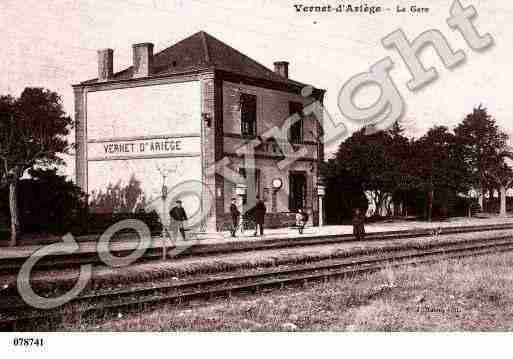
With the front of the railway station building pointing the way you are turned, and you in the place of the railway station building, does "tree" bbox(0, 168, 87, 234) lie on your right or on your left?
on your right

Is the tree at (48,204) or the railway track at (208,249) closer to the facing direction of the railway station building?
the railway track

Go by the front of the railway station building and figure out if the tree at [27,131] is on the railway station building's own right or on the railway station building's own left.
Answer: on the railway station building's own right

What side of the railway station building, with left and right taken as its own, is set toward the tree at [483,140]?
left

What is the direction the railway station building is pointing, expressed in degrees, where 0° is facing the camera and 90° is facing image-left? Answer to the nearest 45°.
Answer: approximately 315°

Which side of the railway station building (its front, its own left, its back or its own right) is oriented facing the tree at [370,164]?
left
